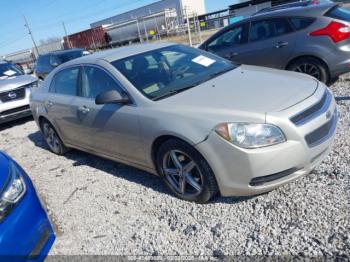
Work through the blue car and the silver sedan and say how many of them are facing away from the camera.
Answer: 0

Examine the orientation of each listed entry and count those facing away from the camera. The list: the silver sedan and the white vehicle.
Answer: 0

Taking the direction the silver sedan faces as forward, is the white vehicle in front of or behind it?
behind

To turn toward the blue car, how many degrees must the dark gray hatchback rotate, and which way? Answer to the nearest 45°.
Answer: approximately 90° to its left

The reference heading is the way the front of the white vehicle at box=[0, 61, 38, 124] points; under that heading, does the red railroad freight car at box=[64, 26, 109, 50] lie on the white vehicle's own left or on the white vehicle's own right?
on the white vehicle's own left

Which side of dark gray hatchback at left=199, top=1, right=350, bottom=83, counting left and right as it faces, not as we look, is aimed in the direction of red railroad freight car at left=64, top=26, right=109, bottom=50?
front

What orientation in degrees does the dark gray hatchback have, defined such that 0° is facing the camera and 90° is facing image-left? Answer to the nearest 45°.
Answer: approximately 135°

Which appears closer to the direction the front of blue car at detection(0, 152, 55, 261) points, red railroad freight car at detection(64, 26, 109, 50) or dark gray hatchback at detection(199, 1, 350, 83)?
the dark gray hatchback

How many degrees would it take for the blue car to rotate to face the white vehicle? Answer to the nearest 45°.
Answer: approximately 135° to its left

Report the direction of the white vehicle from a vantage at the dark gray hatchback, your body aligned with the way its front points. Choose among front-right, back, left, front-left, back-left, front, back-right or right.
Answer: front-left

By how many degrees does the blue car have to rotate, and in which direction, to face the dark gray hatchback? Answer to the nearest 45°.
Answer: approximately 45° to its left

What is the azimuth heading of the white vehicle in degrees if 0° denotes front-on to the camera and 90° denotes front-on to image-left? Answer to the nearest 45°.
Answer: approximately 315°

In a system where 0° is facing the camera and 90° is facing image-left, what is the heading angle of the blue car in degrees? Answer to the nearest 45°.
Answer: approximately 315°
